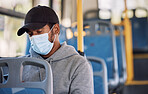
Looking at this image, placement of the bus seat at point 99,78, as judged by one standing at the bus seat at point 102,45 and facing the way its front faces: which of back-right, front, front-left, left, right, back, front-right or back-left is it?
front

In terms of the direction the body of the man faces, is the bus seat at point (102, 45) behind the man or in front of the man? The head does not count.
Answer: behind

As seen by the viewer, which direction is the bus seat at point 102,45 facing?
toward the camera

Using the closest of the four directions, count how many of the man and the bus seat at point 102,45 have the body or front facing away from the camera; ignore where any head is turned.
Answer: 0

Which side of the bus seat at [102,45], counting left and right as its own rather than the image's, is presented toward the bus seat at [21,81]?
front

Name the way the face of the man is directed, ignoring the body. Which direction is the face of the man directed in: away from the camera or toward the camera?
toward the camera

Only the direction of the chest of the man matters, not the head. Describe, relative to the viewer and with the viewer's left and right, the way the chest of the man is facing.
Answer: facing the viewer and to the left of the viewer
